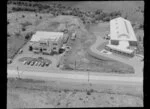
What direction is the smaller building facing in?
toward the camera

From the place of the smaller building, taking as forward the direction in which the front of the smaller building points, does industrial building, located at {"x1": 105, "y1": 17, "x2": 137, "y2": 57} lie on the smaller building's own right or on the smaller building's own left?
on the smaller building's own left

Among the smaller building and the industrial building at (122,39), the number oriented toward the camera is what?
2

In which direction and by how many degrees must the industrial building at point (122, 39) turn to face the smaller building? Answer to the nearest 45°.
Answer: approximately 45° to its right

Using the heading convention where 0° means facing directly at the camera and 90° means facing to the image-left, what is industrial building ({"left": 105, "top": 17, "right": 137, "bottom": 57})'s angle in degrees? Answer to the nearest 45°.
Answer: approximately 0°
